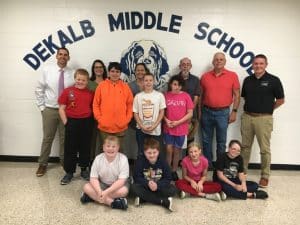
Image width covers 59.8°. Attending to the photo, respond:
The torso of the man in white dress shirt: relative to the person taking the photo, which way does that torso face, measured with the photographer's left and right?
facing the viewer and to the right of the viewer

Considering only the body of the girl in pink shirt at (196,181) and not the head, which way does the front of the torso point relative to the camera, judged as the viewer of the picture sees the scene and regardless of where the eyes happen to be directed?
toward the camera

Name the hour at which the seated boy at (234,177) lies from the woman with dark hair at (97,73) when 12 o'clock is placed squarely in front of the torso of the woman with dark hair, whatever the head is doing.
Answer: The seated boy is roughly at 10 o'clock from the woman with dark hair.

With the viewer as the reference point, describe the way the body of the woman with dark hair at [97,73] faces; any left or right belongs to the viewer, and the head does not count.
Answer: facing the viewer

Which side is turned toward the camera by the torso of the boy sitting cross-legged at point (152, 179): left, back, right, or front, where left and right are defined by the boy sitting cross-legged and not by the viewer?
front

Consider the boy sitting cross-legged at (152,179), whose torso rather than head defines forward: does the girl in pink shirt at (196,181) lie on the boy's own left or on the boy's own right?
on the boy's own left

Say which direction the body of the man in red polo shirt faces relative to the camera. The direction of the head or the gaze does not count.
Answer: toward the camera

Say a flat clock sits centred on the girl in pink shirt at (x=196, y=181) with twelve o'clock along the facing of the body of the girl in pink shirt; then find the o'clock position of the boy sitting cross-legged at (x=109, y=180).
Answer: The boy sitting cross-legged is roughly at 2 o'clock from the girl in pink shirt.
